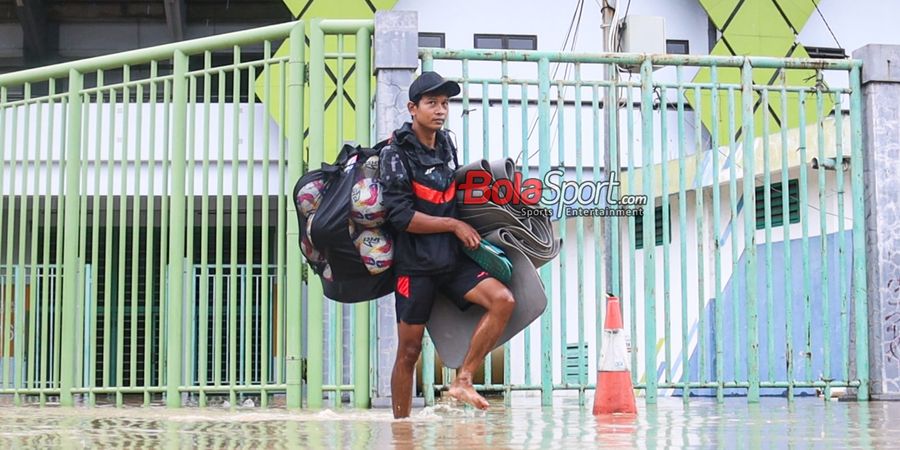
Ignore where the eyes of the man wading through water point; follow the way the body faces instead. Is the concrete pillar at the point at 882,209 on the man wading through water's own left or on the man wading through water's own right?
on the man wading through water's own left

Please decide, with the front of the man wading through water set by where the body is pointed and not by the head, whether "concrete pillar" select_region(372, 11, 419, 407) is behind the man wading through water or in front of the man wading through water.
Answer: behind

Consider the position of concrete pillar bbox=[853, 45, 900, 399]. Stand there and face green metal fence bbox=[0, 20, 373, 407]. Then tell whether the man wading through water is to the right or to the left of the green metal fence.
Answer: left

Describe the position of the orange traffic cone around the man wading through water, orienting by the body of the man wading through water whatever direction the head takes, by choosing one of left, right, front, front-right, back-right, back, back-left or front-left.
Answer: left

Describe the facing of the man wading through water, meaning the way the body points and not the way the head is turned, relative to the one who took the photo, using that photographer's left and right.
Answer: facing the viewer and to the right of the viewer

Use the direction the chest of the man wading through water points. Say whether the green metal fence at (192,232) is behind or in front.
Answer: behind
